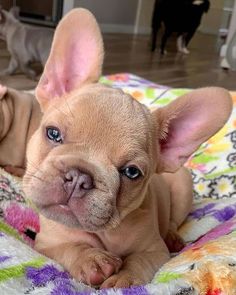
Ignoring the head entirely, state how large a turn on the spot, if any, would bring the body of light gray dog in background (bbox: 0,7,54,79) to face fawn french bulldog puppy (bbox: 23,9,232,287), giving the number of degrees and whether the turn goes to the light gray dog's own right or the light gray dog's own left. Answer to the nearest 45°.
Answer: approximately 90° to the light gray dog's own left

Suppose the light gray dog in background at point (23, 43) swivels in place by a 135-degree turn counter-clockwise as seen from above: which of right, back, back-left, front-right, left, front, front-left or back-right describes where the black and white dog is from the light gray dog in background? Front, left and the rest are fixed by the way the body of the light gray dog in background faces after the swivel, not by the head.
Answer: left

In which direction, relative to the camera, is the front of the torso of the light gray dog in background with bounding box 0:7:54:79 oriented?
to the viewer's left

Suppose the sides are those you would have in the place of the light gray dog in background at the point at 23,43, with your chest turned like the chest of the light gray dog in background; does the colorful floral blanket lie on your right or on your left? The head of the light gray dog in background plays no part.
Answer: on your left
